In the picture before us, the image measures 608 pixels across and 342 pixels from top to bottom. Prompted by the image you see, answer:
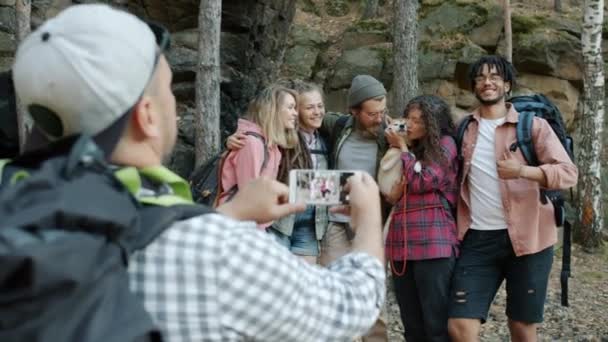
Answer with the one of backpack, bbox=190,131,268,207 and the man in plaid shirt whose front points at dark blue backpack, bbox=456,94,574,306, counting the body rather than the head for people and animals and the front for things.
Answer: the man in plaid shirt

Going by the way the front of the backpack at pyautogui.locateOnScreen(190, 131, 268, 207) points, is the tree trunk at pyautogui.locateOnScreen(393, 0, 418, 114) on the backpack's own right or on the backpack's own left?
on the backpack's own right

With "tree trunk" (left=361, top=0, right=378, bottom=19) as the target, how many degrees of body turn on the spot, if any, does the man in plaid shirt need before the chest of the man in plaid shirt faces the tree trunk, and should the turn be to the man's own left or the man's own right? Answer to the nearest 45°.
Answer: approximately 45° to the man's own left

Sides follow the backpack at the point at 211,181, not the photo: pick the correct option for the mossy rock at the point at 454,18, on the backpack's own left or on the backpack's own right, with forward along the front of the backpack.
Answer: on the backpack's own right

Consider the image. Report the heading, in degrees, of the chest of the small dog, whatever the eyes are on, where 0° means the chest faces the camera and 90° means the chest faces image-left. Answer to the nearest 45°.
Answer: approximately 315°

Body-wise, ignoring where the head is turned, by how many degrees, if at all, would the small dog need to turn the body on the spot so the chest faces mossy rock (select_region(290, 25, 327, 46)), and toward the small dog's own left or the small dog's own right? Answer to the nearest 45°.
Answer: approximately 135° to the small dog's own left

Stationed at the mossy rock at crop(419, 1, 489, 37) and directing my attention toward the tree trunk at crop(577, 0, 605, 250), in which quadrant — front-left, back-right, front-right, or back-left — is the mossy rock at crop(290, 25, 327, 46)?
back-right

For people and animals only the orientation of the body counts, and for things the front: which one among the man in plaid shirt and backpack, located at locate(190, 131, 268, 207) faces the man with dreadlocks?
the man in plaid shirt

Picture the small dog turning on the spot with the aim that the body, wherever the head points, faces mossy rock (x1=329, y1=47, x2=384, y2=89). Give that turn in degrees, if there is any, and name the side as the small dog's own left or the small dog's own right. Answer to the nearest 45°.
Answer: approximately 135° to the small dog's own left

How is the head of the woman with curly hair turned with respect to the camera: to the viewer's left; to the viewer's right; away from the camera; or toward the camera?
to the viewer's left

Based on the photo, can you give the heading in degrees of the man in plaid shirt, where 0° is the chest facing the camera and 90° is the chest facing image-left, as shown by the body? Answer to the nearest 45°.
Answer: approximately 225°
